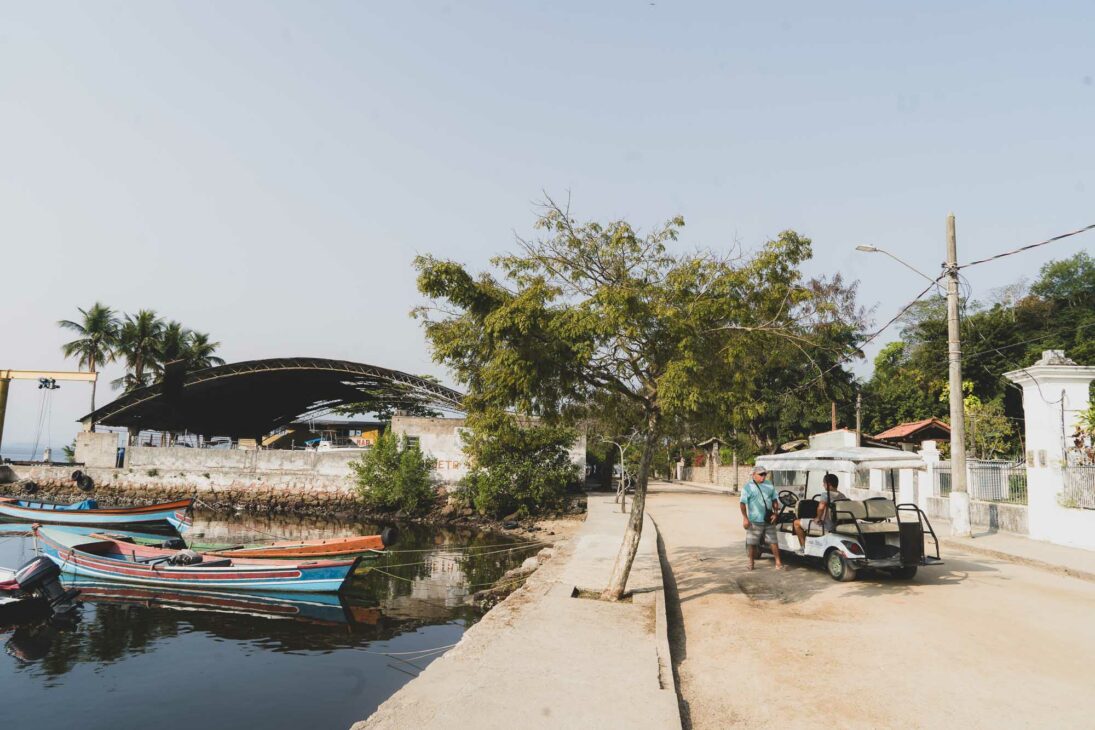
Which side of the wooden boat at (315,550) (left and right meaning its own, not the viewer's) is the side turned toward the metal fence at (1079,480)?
front

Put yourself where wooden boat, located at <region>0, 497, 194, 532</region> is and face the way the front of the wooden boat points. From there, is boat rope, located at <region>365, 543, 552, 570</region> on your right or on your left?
on your right

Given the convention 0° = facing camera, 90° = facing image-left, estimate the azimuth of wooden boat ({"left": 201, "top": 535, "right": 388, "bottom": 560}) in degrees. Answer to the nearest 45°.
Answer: approximately 270°

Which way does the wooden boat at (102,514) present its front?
to the viewer's right

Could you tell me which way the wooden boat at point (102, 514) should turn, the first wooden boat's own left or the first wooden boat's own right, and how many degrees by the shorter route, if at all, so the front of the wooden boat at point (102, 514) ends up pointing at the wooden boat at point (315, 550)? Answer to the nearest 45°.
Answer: approximately 90° to the first wooden boat's own right

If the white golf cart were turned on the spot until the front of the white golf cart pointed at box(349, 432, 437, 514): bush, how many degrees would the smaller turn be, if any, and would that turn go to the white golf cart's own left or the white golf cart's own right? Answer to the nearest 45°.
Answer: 0° — it already faces it

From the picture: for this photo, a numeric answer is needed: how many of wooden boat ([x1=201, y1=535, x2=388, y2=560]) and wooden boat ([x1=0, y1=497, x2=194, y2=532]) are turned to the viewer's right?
2

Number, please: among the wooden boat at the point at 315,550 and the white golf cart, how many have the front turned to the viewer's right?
1

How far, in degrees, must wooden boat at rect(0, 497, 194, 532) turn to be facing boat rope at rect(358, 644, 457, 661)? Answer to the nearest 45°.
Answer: approximately 90° to its right

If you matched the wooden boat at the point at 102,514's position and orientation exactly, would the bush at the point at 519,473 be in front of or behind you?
in front

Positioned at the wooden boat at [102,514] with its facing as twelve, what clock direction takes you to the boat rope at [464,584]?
The boat rope is roughly at 2 o'clock from the wooden boat.
